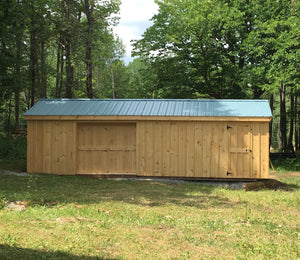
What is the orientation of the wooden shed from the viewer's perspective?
toward the camera
